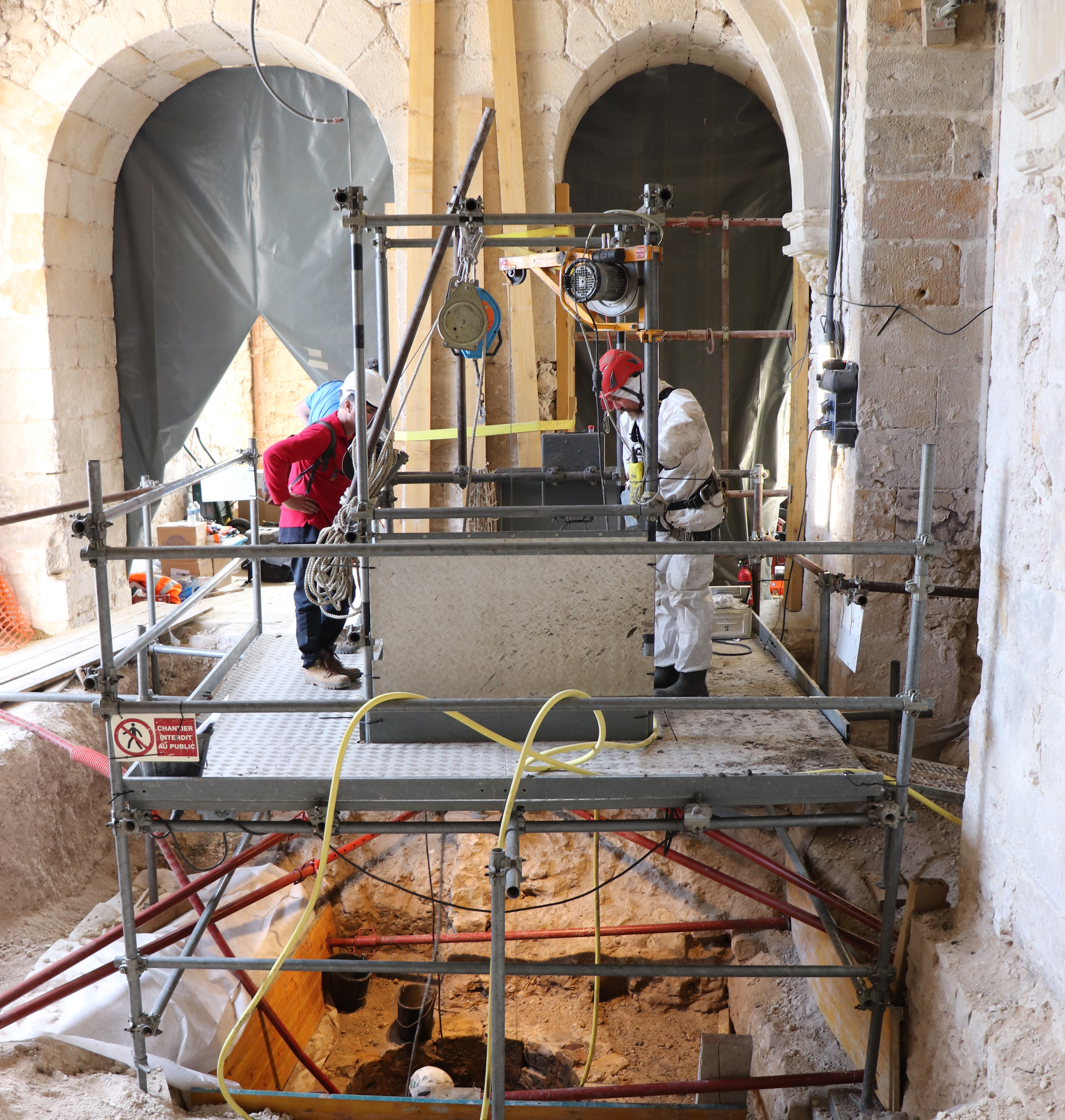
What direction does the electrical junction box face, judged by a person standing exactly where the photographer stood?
facing to the left of the viewer

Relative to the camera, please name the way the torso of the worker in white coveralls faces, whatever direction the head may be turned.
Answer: to the viewer's left

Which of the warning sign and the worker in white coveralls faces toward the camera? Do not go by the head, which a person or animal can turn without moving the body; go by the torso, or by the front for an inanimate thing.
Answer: the warning sign

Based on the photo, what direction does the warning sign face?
toward the camera

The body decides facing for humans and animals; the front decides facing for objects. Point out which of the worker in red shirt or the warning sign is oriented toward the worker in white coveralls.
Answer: the worker in red shirt

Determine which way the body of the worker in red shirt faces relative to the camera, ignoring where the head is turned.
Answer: to the viewer's right

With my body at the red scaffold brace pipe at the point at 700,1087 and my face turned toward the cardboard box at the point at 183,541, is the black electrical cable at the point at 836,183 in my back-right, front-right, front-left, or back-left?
front-right

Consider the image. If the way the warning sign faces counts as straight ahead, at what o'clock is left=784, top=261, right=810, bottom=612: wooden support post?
The wooden support post is roughly at 8 o'clock from the warning sign.

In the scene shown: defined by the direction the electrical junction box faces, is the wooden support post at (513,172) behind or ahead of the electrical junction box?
ahead

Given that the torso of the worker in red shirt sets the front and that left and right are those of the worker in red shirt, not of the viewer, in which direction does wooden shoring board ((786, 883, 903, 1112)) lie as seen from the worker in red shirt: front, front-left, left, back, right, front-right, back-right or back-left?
front-right

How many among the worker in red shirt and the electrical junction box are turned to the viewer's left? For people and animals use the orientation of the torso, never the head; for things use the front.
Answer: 1

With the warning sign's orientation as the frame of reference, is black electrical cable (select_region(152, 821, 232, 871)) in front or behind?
behind

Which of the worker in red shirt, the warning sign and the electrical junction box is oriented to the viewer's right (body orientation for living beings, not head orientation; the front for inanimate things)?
the worker in red shirt

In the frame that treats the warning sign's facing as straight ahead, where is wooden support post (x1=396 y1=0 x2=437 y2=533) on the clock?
The wooden support post is roughly at 7 o'clock from the warning sign.
